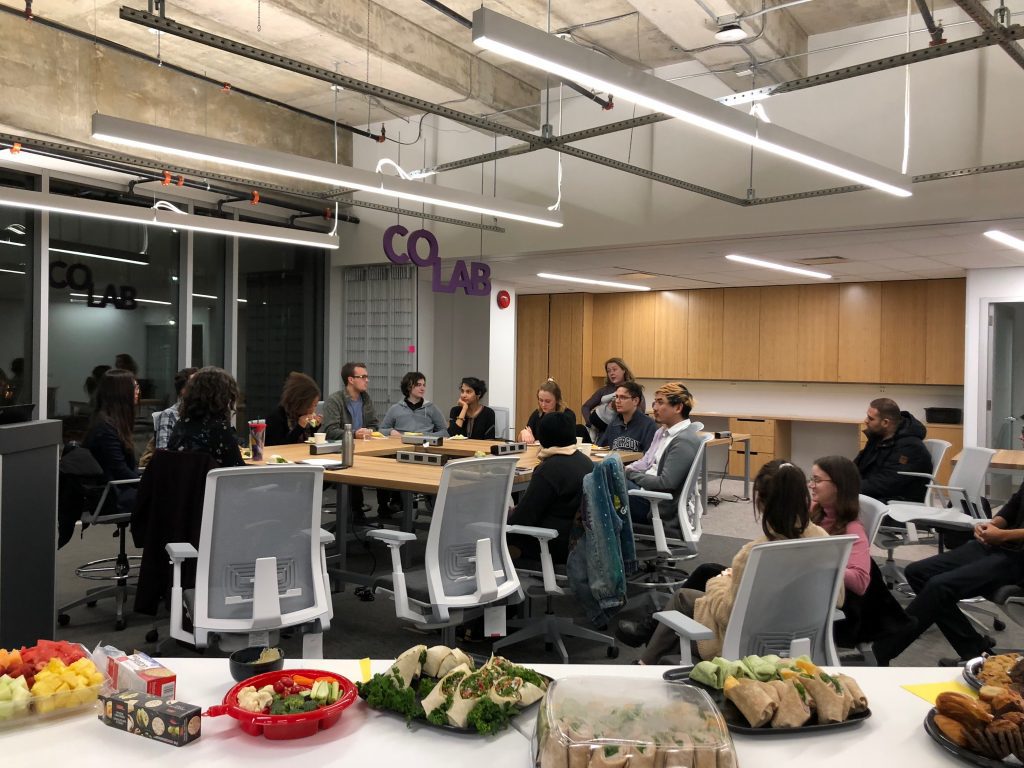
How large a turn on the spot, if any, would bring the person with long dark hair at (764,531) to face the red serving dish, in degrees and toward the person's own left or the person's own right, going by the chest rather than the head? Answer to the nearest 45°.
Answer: approximately 90° to the person's own left

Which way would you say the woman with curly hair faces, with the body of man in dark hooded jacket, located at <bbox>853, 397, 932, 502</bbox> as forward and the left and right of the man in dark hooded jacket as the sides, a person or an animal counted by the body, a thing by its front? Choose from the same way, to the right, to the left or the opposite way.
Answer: to the right

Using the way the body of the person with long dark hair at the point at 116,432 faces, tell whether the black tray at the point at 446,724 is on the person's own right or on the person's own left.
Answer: on the person's own right

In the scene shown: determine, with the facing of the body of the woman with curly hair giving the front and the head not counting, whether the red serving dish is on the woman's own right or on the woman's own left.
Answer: on the woman's own right

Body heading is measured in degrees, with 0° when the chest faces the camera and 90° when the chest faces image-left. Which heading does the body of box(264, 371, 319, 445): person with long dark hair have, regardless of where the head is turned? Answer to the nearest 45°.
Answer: approximately 270°

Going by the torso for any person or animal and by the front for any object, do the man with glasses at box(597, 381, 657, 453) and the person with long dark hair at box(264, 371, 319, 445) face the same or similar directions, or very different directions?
very different directions

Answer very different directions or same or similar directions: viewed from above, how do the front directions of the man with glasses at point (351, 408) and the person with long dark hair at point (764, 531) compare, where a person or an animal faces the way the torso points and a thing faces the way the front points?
very different directions

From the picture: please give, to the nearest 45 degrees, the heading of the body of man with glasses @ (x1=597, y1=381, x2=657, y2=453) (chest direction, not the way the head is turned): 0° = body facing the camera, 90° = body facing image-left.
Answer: approximately 45°

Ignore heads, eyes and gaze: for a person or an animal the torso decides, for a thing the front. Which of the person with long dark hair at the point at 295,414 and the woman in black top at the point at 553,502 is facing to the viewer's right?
the person with long dark hair

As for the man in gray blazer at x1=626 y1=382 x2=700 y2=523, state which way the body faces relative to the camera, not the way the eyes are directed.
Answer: to the viewer's left

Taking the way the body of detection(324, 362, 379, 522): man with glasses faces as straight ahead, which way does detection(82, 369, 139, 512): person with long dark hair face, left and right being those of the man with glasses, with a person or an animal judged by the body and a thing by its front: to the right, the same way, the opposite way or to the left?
to the left

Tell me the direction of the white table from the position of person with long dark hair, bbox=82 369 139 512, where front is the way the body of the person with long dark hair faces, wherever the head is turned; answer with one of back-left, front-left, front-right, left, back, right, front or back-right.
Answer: back-right

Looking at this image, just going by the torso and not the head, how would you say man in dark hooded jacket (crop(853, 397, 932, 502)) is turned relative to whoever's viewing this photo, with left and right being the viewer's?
facing to the left of the viewer

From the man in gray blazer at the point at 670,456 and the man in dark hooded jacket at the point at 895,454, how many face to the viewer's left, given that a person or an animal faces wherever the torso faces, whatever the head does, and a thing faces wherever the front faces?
2

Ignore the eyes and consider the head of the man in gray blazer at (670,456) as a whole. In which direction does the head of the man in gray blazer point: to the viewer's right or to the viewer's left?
to the viewer's left

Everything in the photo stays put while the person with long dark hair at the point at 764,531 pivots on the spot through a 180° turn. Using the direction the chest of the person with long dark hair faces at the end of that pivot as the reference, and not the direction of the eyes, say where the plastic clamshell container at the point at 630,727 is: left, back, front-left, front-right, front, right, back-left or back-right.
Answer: front-right

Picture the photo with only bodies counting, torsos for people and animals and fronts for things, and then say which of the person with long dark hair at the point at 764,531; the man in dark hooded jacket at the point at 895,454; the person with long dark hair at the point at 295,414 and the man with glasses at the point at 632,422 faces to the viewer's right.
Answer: the person with long dark hair at the point at 295,414

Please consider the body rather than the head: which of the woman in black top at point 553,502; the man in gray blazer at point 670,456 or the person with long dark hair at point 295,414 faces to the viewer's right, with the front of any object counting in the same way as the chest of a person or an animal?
the person with long dark hair

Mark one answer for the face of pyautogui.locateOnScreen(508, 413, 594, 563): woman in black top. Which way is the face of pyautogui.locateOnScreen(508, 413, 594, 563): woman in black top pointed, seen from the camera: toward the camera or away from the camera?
away from the camera
